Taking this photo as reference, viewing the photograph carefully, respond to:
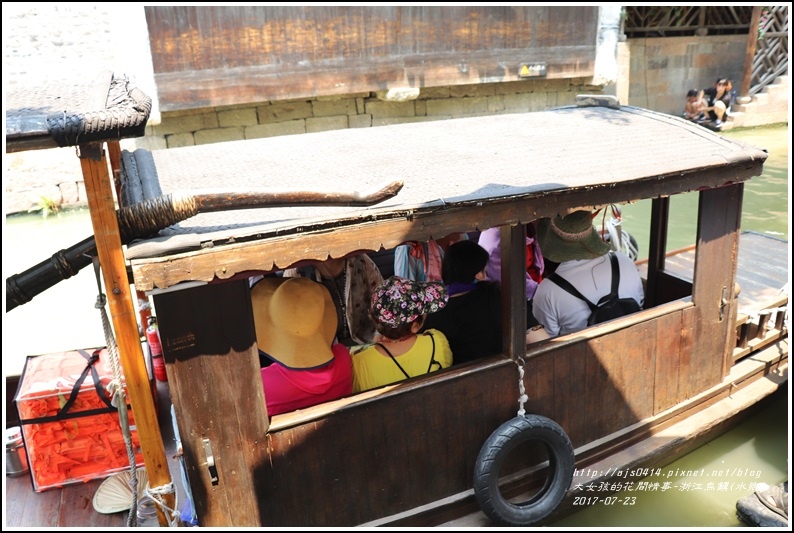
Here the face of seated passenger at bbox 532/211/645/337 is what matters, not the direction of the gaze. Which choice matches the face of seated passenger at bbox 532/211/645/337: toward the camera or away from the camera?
away from the camera

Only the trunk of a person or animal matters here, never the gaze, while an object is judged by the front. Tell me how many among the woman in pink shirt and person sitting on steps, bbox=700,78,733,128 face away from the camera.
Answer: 1

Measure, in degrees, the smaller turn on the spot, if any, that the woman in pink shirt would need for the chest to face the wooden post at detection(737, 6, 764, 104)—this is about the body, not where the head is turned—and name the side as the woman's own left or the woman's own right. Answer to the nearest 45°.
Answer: approximately 45° to the woman's own right

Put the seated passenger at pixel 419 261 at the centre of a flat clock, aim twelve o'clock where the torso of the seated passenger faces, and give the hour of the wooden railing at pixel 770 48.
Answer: The wooden railing is roughly at 7 o'clock from the seated passenger.

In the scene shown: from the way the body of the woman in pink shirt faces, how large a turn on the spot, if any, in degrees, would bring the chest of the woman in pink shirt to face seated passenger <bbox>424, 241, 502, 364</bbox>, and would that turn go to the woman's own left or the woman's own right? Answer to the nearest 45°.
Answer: approximately 45° to the woman's own right

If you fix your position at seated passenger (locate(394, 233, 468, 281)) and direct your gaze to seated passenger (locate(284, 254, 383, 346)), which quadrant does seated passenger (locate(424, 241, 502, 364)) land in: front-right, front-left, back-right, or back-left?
front-left

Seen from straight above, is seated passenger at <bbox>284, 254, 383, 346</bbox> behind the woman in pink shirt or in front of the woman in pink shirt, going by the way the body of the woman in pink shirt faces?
in front

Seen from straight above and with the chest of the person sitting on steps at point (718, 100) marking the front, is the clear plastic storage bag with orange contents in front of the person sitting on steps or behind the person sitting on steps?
in front

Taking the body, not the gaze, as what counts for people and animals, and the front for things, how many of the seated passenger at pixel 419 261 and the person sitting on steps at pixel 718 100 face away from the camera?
0

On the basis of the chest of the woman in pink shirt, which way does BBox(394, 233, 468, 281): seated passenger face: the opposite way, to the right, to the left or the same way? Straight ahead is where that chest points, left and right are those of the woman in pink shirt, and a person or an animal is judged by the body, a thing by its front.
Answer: the opposite way

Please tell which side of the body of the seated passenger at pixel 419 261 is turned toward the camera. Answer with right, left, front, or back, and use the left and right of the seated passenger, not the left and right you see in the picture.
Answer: front

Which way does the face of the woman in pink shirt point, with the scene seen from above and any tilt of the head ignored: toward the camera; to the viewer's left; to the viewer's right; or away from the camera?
away from the camera

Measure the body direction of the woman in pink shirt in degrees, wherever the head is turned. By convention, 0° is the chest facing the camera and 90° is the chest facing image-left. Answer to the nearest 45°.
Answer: approximately 180°

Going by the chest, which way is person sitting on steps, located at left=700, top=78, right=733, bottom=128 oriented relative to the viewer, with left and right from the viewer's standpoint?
facing the viewer and to the left of the viewer

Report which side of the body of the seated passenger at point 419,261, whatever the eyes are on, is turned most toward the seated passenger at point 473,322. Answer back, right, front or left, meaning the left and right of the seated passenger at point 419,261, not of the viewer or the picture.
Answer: front
